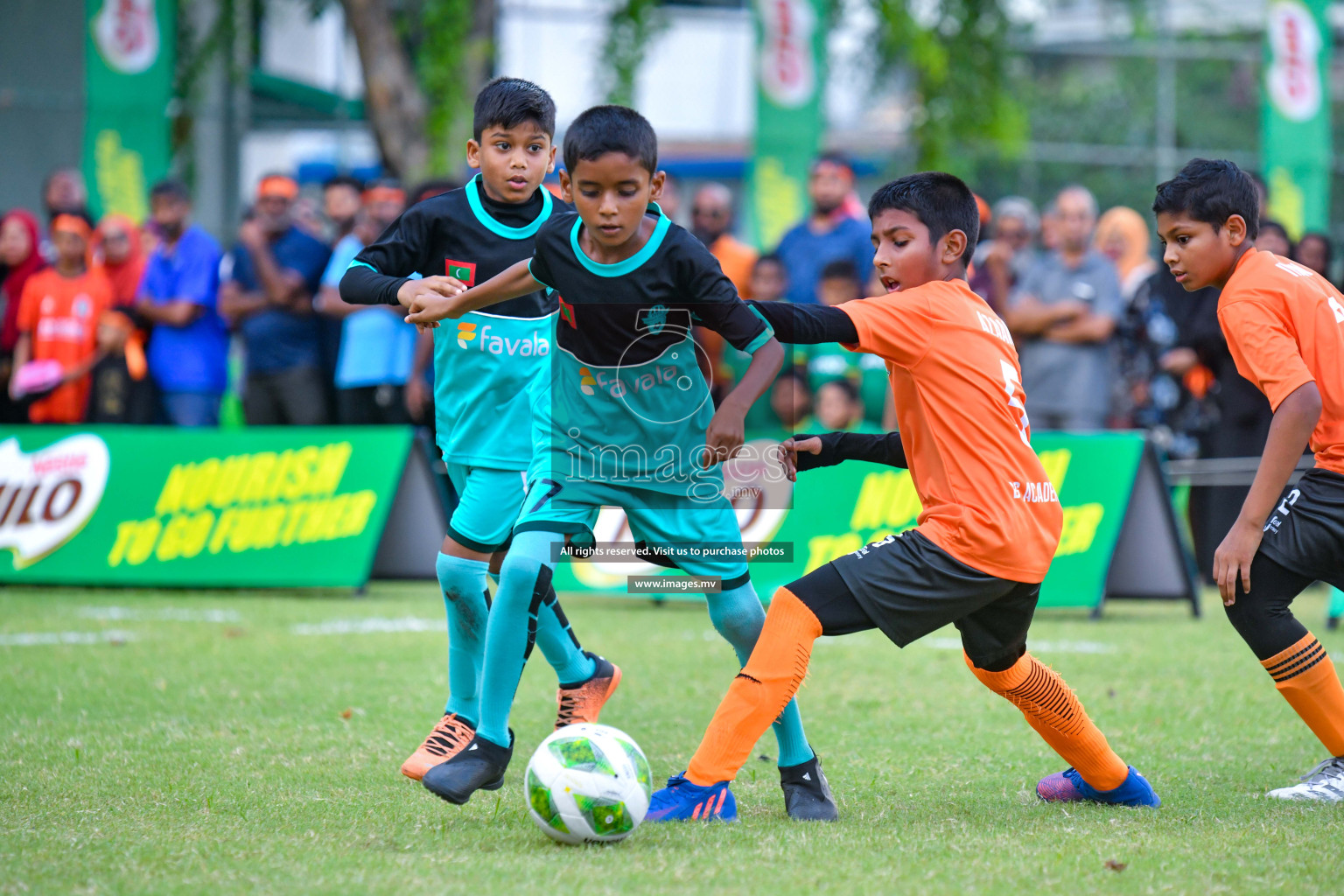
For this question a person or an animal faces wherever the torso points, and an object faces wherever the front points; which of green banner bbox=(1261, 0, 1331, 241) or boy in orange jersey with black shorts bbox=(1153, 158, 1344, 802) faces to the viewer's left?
the boy in orange jersey with black shorts

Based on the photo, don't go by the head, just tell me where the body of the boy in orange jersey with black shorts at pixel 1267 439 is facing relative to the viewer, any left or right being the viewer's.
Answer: facing to the left of the viewer

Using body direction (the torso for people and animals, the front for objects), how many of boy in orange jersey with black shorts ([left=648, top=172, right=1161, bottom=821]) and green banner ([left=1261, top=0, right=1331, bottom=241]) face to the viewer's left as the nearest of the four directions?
1

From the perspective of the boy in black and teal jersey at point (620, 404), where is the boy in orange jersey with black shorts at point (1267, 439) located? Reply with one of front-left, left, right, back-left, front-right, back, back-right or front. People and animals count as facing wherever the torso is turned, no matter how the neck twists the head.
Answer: left

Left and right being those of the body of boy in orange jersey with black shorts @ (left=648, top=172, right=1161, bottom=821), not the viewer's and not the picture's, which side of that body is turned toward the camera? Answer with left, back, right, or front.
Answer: left

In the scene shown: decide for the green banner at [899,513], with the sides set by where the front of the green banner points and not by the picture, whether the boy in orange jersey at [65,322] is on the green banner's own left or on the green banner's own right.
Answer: on the green banner's own right

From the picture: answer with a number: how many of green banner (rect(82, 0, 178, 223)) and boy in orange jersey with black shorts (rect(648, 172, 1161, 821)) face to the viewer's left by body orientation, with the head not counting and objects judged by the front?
1
